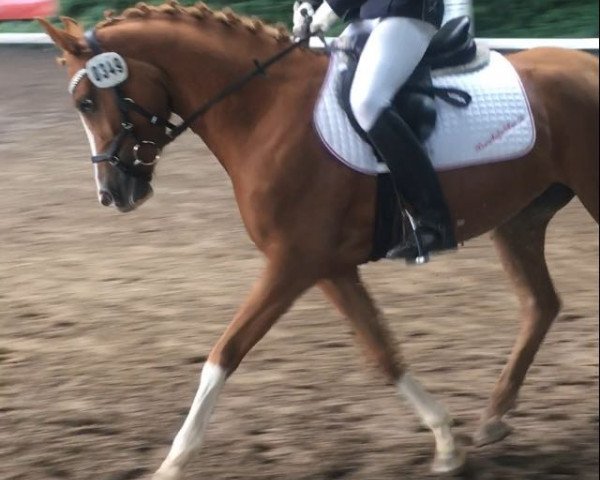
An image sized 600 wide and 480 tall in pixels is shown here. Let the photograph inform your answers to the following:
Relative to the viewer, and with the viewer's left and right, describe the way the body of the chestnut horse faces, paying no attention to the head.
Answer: facing to the left of the viewer

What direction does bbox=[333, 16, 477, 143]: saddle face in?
to the viewer's left

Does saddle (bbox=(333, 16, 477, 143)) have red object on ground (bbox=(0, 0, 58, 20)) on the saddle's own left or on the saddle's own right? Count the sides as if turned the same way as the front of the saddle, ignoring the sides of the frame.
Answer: on the saddle's own right
